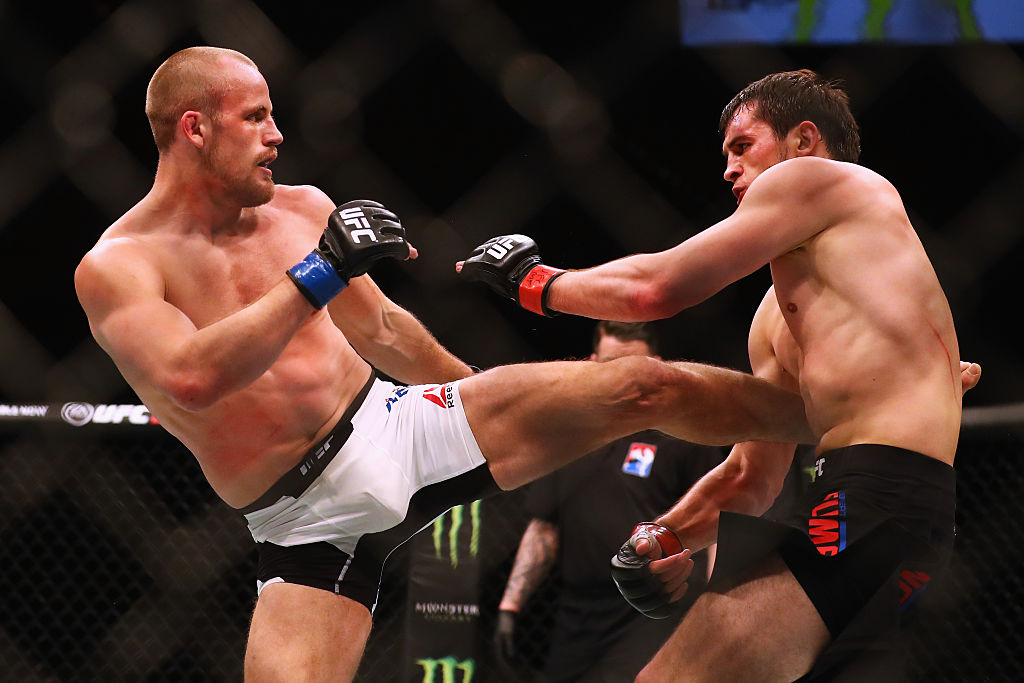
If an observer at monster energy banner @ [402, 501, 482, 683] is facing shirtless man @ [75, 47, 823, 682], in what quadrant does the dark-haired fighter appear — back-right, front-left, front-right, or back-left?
front-left

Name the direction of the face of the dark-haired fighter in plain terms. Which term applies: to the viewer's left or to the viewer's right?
to the viewer's left

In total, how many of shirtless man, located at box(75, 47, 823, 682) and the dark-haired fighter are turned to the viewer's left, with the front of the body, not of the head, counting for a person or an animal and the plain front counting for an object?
1

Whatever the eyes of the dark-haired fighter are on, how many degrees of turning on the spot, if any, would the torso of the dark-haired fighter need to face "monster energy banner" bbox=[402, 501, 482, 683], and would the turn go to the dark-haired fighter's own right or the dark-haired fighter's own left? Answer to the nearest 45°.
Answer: approximately 45° to the dark-haired fighter's own right

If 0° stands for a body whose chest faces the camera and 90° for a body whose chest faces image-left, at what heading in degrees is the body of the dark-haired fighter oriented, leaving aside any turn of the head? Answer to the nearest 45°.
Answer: approximately 90°

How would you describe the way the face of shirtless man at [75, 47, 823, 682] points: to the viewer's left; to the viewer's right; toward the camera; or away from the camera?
to the viewer's right

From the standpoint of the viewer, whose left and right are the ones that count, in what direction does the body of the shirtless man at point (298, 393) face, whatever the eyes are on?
facing the viewer and to the right of the viewer

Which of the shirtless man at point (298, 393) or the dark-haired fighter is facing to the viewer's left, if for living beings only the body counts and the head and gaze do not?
the dark-haired fighter
